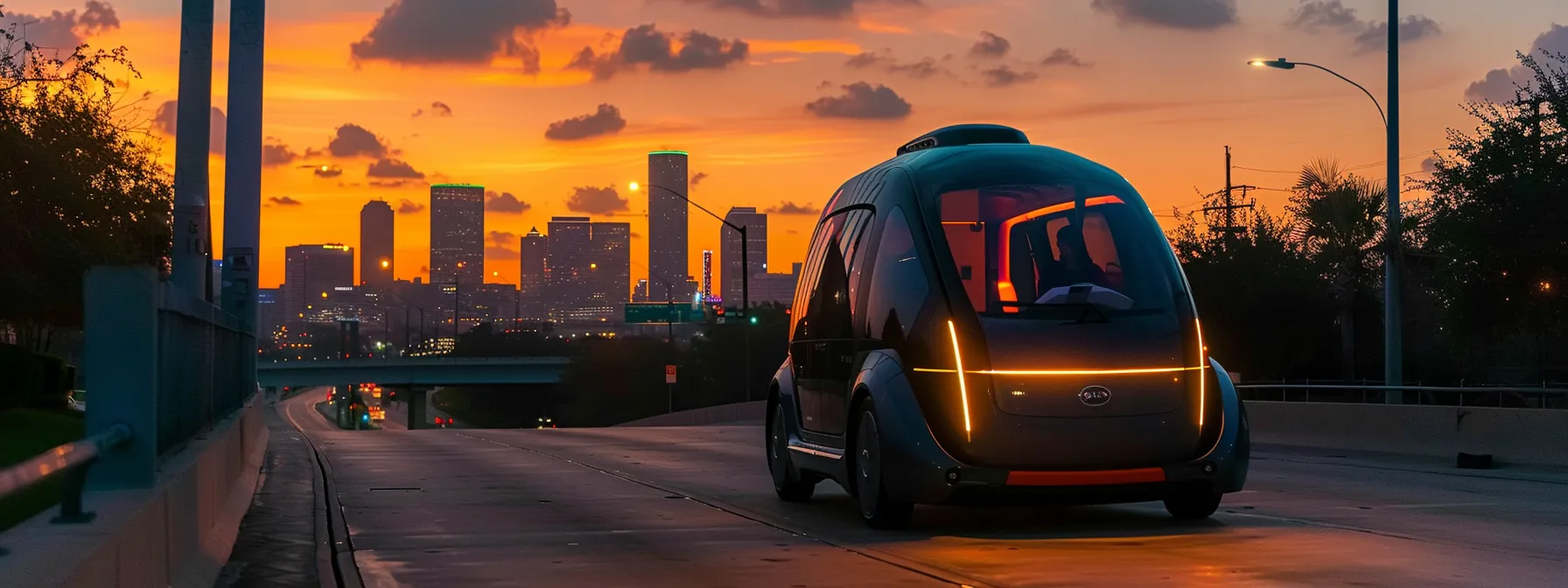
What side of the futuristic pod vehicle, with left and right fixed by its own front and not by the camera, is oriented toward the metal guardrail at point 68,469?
right

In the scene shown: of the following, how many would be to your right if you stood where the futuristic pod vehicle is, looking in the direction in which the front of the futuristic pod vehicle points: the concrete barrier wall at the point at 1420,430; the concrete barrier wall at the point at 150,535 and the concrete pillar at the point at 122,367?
2

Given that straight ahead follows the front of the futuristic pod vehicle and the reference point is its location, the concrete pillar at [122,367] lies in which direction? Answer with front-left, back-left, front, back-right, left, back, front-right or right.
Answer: right

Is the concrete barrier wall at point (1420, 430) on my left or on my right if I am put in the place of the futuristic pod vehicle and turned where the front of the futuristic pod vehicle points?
on my left

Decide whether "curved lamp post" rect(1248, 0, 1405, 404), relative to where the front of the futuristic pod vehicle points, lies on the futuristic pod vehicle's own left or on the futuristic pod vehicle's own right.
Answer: on the futuristic pod vehicle's own left

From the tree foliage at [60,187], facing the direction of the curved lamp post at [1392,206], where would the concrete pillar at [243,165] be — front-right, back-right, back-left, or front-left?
front-right
